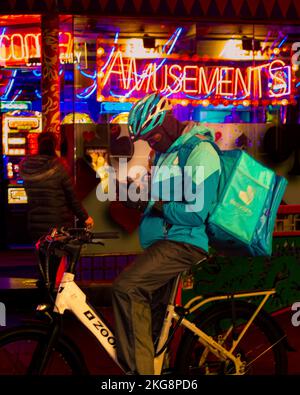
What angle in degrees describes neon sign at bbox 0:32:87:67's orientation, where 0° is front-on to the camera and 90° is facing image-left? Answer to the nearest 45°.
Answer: approximately 0°

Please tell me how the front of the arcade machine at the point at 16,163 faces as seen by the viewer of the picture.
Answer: facing the viewer

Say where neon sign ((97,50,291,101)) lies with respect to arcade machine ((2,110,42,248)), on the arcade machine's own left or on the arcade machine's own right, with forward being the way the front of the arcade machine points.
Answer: on the arcade machine's own left

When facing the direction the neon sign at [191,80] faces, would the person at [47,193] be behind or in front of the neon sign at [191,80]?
in front

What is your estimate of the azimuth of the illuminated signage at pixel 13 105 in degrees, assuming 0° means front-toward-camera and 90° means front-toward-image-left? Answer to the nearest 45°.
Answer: approximately 0°

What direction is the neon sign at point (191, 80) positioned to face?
toward the camera

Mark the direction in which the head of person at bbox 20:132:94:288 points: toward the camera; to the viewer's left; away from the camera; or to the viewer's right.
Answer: away from the camera

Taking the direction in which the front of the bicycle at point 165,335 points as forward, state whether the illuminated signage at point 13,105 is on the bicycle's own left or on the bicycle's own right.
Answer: on the bicycle's own right

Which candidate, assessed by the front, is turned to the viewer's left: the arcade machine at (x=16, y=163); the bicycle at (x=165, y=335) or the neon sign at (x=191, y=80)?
the bicycle

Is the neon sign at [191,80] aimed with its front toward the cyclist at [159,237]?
yes

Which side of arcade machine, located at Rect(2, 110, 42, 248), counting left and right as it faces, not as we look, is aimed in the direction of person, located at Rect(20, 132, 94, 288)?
front

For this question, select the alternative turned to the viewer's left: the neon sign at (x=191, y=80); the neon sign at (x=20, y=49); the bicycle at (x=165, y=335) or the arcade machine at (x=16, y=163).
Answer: the bicycle

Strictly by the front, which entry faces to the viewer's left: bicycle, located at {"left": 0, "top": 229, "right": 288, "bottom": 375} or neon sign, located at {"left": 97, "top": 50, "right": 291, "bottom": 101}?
the bicycle

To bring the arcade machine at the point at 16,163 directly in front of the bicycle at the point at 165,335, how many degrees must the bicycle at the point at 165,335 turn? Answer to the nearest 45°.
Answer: approximately 90° to its right

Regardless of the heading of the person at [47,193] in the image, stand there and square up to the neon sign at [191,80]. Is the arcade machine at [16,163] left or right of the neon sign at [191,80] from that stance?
left

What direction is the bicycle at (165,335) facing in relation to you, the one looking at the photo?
facing to the left of the viewer
